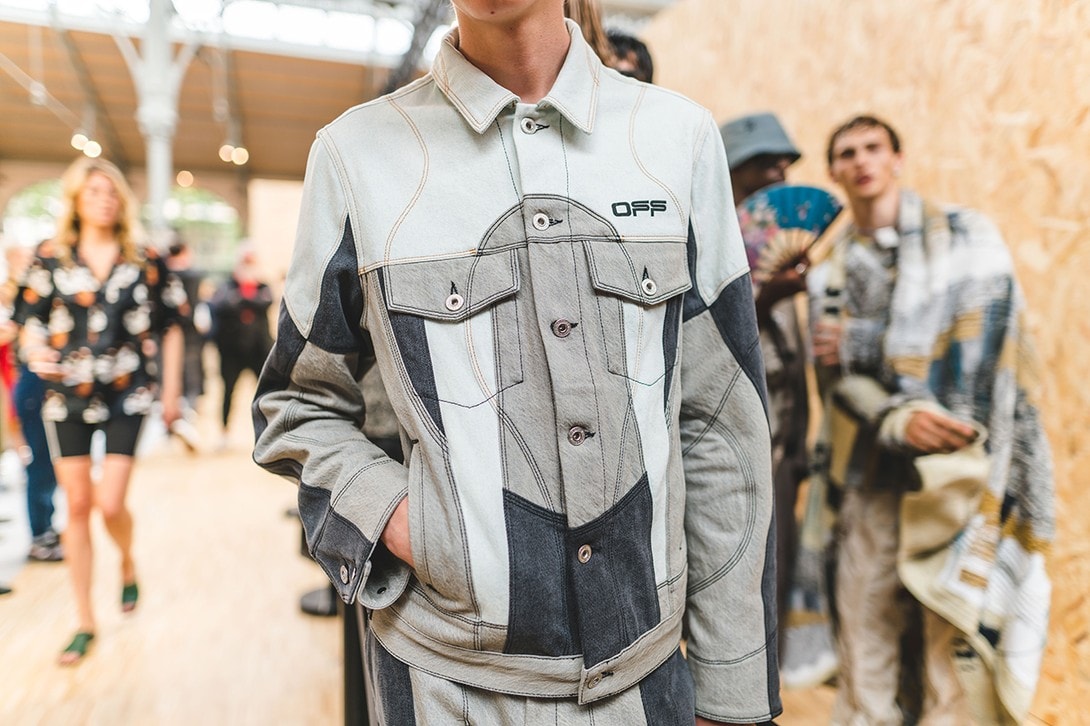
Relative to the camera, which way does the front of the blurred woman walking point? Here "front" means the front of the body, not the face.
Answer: toward the camera

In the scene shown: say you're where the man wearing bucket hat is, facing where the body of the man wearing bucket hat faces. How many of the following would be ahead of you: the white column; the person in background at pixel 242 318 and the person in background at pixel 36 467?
0

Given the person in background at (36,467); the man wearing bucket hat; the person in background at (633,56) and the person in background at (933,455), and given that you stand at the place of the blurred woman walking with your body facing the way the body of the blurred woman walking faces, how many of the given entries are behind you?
1

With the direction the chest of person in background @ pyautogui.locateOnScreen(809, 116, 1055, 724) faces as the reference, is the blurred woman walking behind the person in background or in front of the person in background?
in front

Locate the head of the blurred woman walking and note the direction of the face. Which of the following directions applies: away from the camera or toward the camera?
toward the camera
